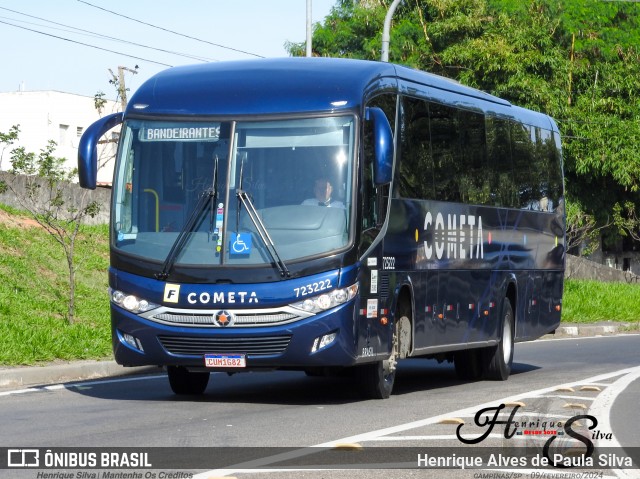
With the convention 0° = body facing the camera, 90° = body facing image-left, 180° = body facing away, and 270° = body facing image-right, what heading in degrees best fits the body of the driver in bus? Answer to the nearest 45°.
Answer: approximately 0°
